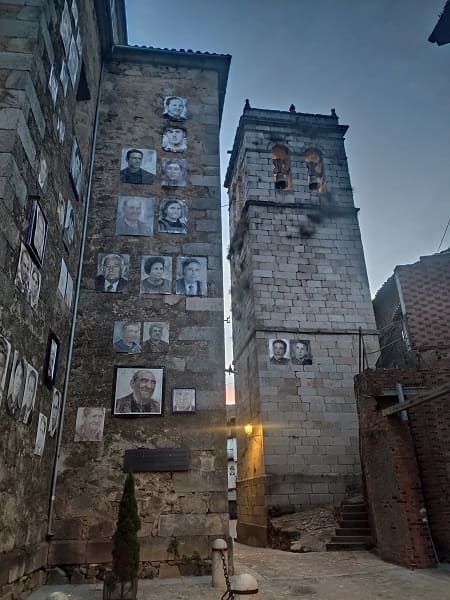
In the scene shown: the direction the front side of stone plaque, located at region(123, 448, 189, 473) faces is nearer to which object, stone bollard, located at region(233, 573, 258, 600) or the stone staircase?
the stone bollard

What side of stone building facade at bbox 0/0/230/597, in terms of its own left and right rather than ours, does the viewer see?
front

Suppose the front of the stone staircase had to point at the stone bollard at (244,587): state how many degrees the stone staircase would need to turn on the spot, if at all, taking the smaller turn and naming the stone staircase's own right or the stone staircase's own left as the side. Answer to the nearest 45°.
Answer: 0° — it already faces it

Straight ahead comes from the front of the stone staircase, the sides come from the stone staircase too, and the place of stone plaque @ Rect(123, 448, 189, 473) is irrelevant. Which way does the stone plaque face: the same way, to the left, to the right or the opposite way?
the same way

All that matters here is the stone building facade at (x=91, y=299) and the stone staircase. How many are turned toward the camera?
2

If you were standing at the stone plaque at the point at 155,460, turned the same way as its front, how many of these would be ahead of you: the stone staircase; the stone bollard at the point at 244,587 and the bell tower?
1

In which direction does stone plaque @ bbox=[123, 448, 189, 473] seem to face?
toward the camera

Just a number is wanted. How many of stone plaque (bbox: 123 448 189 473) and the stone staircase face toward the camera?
2

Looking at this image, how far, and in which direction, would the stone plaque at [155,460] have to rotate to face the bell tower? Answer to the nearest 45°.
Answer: approximately 135° to its left

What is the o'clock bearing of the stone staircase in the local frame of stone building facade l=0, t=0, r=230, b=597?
The stone staircase is roughly at 8 o'clock from the stone building facade.
